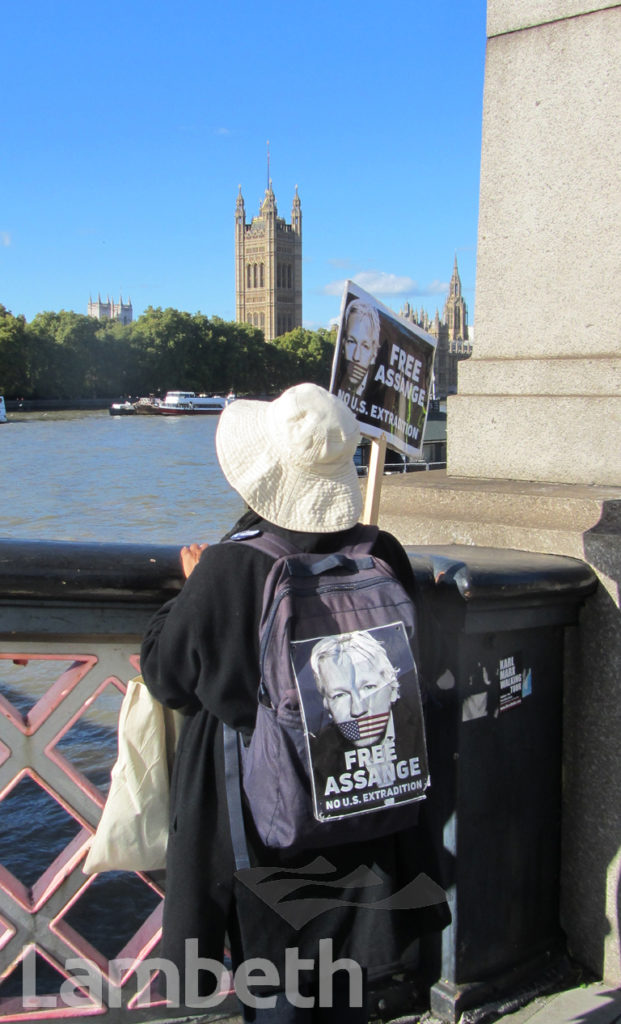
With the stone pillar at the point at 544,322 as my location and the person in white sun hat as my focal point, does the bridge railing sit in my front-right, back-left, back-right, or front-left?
front-right

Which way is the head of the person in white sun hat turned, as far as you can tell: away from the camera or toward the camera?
away from the camera

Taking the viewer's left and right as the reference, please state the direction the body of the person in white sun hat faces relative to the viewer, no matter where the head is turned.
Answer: facing away from the viewer and to the left of the viewer

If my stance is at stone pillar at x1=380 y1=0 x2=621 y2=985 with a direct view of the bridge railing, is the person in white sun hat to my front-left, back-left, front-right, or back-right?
front-left

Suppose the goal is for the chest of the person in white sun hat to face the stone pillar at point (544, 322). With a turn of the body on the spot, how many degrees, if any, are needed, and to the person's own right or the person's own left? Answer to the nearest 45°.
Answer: approximately 90° to the person's own right
